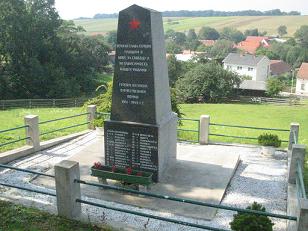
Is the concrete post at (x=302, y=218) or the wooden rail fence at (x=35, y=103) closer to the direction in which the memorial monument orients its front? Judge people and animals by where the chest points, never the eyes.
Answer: the concrete post

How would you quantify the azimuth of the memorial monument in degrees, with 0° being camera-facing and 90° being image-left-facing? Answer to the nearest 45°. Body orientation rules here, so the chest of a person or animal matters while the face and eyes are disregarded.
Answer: approximately 45°

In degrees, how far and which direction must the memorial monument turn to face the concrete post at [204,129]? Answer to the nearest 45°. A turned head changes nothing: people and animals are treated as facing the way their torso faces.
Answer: approximately 180°

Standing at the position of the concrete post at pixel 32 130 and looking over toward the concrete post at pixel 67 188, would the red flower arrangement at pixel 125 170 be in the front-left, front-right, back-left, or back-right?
front-left

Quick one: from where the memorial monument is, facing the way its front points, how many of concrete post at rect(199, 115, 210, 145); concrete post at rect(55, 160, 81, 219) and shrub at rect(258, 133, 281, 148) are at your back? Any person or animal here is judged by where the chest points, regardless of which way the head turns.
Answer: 2

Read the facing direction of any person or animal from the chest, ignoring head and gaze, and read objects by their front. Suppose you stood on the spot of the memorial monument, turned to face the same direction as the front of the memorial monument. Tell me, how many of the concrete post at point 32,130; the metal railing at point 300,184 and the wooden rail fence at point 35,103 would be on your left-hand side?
1

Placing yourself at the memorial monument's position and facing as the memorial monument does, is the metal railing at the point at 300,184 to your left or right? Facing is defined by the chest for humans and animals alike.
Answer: on your left

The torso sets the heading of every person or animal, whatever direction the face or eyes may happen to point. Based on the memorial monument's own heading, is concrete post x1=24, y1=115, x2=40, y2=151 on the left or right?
on its right

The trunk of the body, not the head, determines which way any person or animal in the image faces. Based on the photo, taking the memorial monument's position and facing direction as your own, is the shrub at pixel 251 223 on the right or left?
on its left

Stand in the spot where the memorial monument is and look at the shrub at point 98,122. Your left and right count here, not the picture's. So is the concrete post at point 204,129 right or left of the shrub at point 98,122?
right

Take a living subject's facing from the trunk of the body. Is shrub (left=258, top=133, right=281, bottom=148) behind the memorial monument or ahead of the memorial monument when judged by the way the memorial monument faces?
behind

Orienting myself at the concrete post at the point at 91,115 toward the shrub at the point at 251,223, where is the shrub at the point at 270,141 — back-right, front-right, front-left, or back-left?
front-left

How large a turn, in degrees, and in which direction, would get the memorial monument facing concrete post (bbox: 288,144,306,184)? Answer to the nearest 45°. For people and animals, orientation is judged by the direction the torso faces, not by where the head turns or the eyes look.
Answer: approximately 135° to its left

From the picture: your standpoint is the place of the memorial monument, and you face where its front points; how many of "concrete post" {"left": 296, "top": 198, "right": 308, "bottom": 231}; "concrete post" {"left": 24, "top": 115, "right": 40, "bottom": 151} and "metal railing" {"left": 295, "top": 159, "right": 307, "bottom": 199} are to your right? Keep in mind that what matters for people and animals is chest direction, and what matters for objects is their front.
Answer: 1

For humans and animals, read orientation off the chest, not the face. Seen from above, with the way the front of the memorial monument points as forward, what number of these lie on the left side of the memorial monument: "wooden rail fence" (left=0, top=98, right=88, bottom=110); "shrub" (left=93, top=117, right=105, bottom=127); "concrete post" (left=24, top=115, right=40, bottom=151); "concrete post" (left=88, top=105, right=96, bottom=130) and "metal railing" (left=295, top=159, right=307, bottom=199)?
1

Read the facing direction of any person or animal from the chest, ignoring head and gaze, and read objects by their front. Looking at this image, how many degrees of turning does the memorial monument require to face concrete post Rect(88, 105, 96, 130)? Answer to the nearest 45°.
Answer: approximately 135° to its right
